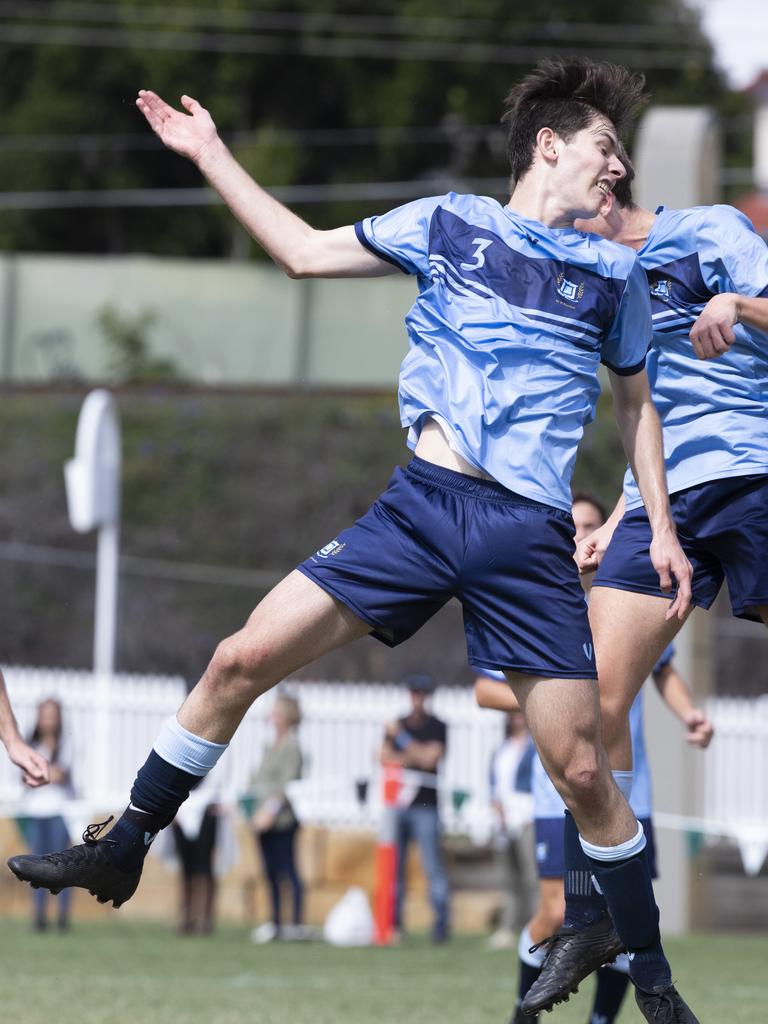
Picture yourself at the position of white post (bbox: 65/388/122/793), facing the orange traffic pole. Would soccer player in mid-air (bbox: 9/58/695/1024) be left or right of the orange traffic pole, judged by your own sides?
right

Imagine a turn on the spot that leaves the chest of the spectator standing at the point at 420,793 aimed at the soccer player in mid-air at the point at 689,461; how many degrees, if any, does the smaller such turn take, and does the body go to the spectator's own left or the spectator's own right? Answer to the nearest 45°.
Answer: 0° — they already face them

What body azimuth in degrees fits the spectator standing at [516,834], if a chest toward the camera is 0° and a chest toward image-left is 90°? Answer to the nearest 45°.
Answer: approximately 45°

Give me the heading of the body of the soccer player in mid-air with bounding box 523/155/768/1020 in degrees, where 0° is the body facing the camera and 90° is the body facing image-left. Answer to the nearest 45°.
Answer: approximately 45°

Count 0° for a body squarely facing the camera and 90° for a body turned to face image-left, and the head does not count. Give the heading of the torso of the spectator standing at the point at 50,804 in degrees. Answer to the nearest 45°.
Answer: approximately 0°

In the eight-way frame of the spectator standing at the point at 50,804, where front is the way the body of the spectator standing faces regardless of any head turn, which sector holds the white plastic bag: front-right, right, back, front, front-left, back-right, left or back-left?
front-left

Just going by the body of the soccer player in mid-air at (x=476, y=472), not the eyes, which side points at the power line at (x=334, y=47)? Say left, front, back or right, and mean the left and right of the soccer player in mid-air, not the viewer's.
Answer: back

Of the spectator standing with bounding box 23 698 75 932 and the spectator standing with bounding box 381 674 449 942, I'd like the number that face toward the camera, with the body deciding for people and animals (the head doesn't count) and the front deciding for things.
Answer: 2

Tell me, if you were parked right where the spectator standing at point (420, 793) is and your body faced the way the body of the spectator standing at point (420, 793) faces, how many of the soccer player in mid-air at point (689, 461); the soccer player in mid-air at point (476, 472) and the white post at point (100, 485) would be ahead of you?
2

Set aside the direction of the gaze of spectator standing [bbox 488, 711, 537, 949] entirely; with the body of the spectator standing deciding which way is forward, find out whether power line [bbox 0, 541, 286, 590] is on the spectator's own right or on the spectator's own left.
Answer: on the spectator's own right

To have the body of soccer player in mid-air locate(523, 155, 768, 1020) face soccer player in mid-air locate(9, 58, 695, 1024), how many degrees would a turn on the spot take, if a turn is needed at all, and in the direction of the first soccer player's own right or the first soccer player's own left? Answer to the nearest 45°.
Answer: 0° — they already face them

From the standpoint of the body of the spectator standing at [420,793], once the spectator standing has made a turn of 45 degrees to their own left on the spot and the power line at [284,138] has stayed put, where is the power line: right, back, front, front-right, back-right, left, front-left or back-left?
back-left

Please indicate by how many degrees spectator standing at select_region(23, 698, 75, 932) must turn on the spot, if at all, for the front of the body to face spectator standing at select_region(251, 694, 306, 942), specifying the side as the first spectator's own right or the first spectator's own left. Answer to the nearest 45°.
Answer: approximately 45° to the first spectator's own left
